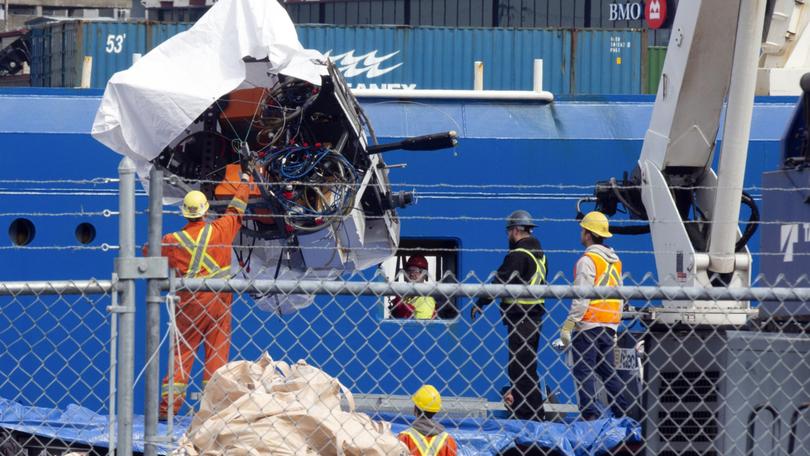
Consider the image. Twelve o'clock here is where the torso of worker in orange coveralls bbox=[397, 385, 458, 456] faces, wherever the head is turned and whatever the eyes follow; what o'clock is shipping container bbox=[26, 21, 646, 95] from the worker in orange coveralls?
The shipping container is roughly at 12 o'clock from the worker in orange coveralls.

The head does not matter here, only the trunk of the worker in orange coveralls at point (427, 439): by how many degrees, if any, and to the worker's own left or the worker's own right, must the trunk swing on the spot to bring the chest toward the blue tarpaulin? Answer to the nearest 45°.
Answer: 0° — they already face it

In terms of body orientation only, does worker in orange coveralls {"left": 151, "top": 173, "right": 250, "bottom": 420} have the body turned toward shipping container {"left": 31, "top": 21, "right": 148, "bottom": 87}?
yes

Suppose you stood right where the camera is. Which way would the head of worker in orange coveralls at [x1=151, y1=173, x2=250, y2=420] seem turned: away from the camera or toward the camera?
away from the camera

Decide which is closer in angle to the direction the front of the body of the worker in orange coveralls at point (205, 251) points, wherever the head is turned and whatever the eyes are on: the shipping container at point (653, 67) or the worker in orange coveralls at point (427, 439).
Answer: the shipping container

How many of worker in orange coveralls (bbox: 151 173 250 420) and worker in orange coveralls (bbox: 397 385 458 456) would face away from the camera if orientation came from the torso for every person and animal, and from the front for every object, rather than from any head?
2

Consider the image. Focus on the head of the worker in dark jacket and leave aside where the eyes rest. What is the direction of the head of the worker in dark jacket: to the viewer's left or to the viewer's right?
to the viewer's left

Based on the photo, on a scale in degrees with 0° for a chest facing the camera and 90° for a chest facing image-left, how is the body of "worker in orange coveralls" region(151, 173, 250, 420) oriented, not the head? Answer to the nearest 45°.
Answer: approximately 180°

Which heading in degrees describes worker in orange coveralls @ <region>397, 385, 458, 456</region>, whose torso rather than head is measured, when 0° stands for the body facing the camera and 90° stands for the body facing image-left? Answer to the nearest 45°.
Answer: approximately 180°
